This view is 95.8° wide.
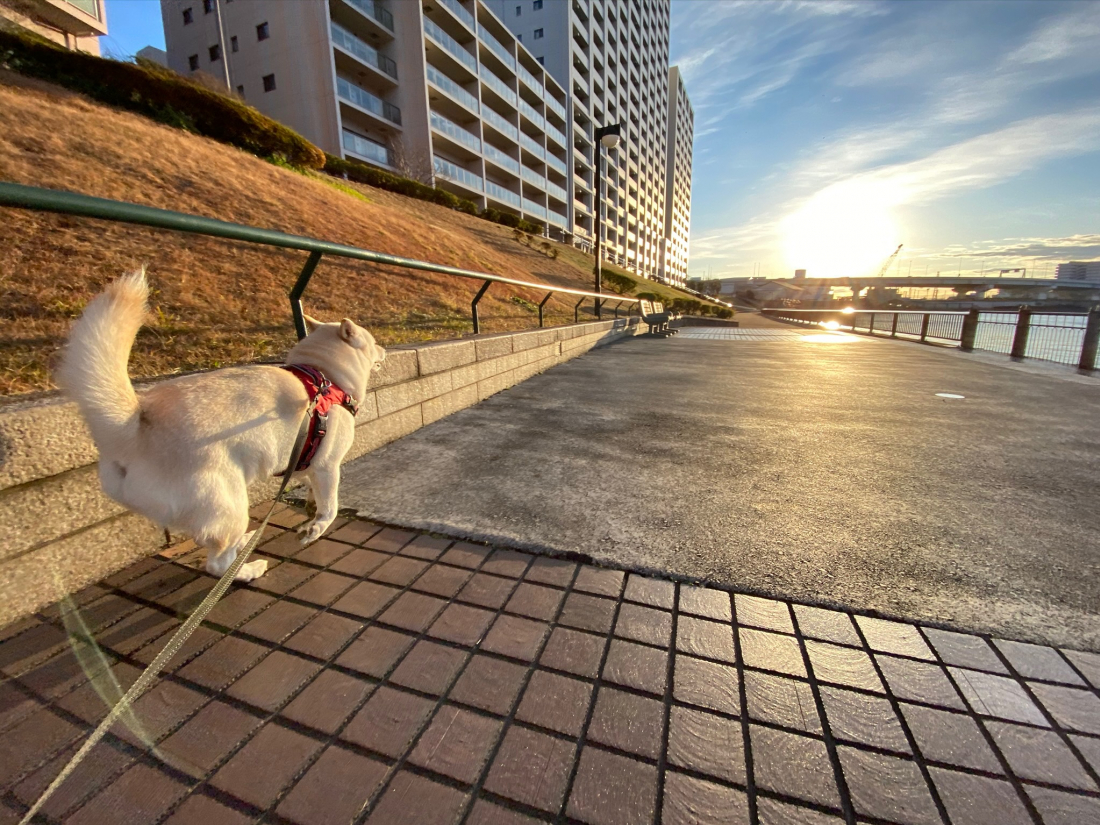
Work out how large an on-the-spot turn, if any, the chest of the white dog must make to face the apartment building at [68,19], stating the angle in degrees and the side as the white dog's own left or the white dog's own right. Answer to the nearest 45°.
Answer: approximately 45° to the white dog's own left

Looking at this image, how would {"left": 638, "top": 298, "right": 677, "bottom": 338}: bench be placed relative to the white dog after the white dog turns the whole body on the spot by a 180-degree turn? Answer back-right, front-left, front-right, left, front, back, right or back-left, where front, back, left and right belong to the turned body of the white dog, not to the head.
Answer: back

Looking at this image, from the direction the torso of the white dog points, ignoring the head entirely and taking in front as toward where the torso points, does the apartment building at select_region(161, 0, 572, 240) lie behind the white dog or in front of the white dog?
in front

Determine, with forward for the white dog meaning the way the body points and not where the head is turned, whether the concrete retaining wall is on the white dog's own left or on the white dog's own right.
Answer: on the white dog's own left

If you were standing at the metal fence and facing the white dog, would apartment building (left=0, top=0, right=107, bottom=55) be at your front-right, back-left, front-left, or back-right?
front-right

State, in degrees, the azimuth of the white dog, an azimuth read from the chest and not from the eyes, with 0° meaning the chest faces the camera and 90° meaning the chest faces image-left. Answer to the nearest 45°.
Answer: approximately 225°
